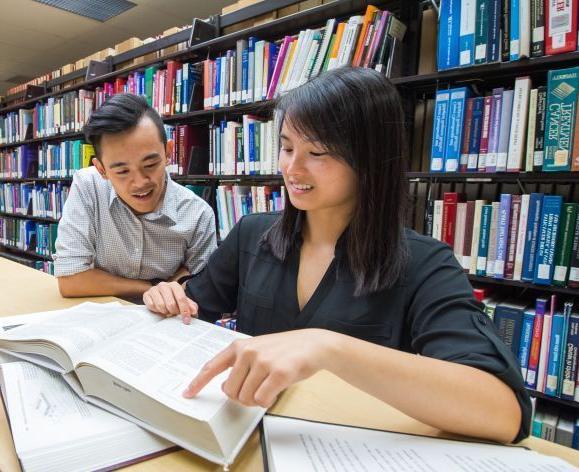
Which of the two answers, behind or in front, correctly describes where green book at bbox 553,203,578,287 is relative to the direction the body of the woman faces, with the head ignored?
behind

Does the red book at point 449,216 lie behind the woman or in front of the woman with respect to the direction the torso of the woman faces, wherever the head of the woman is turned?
behind

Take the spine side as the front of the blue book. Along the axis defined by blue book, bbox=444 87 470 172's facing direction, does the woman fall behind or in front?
in front

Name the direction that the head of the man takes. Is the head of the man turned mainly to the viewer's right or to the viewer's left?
to the viewer's right

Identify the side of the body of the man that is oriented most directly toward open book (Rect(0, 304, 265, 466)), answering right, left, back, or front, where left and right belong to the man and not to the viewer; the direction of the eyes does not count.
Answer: front
